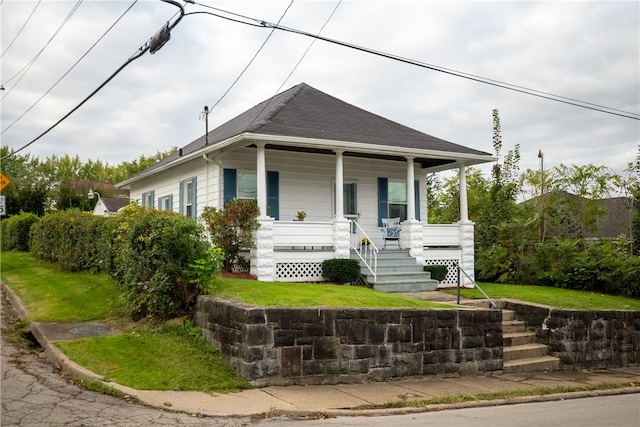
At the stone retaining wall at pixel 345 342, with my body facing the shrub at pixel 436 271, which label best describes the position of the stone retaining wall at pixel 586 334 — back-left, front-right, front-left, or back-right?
front-right

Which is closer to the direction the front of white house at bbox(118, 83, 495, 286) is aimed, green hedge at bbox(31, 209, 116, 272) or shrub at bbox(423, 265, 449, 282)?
the shrub

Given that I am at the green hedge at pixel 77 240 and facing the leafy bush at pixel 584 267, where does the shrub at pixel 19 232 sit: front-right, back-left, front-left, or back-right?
back-left

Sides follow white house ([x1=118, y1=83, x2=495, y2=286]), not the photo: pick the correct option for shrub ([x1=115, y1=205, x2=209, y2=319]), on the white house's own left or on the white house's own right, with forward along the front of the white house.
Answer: on the white house's own right

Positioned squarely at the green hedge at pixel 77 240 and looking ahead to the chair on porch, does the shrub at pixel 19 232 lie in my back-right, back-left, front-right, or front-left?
back-left

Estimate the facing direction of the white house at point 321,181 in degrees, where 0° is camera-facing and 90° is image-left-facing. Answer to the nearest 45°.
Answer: approximately 315°

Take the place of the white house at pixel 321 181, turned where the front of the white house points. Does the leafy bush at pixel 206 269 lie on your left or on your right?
on your right

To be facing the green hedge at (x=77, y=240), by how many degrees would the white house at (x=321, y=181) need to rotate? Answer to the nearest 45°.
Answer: approximately 135° to its right

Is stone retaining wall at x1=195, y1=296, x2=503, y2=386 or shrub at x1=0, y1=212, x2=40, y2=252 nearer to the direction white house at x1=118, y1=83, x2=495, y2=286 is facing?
the stone retaining wall

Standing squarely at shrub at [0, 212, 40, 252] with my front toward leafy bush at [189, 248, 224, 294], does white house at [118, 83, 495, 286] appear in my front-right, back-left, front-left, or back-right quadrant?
front-left
